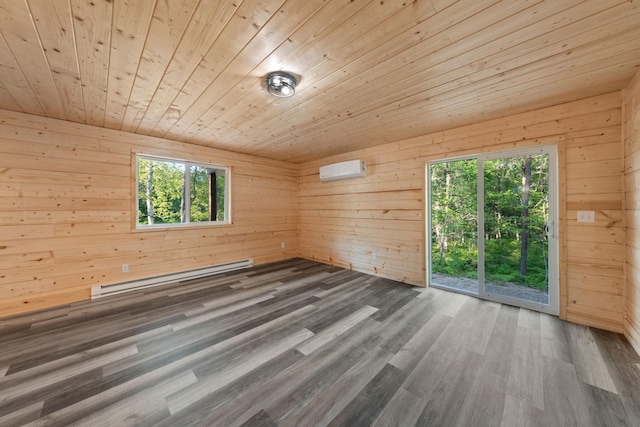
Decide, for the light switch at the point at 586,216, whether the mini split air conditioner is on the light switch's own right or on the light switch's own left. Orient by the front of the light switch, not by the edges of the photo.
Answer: on the light switch's own right

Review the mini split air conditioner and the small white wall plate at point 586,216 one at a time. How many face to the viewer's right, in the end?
0

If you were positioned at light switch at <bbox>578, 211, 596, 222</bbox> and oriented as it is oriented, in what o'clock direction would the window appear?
The window is roughly at 2 o'clock from the light switch.

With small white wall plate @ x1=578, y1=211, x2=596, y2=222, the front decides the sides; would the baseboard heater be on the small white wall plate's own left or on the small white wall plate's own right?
on the small white wall plate's own right

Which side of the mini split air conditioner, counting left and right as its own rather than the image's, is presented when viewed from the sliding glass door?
left

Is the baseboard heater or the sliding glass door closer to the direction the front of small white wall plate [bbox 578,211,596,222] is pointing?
the baseboard heater

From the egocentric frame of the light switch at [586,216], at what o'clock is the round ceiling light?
The round ceiling light is roughly at 1 o'clock from the light switch.

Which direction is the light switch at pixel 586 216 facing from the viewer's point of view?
toward the camera

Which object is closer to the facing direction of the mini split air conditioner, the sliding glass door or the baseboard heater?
the baseboard heater

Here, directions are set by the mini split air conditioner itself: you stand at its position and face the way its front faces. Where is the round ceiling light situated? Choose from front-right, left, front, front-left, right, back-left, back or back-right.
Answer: front-left

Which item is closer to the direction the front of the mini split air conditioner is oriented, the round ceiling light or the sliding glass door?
the round ceiling light
